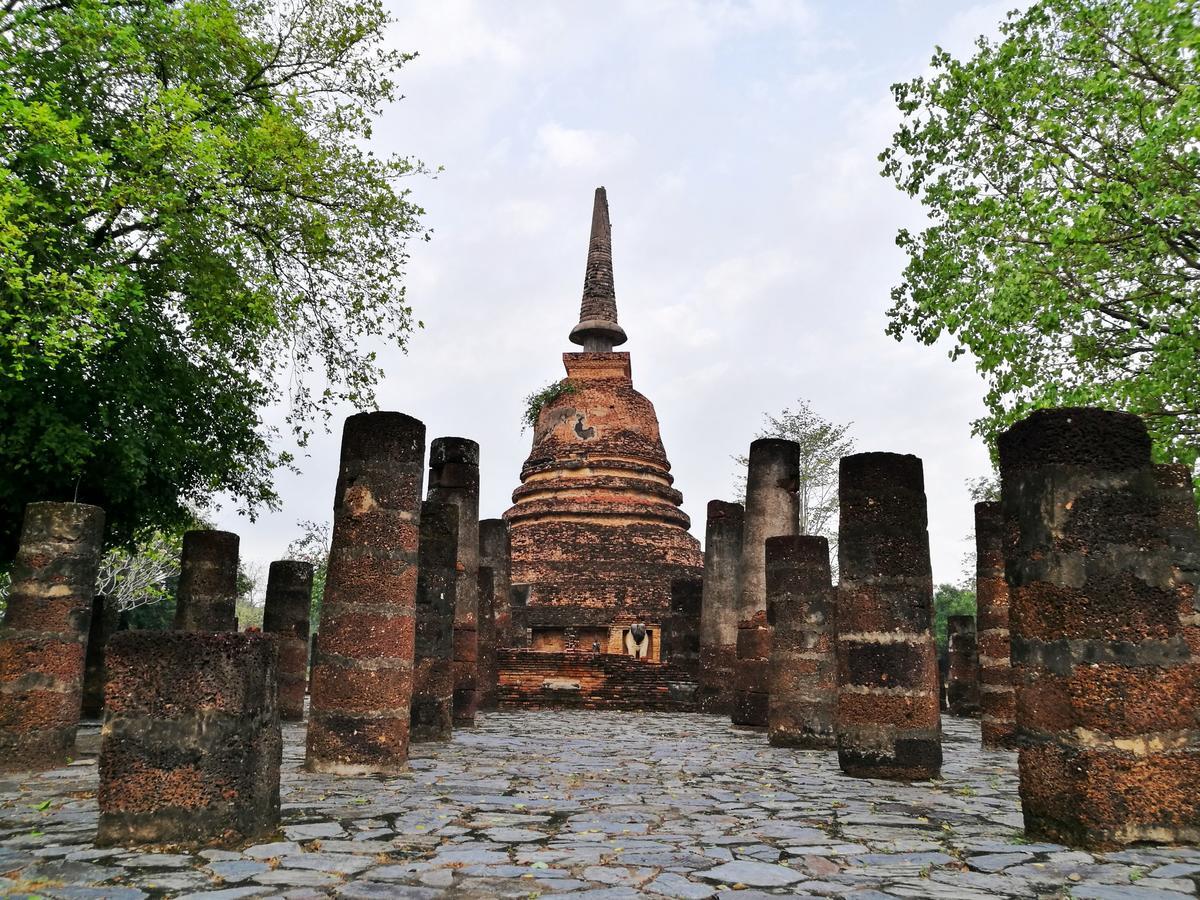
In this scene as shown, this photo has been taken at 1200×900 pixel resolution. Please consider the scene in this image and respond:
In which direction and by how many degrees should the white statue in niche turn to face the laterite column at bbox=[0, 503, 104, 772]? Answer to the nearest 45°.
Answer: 0° — it already faces it

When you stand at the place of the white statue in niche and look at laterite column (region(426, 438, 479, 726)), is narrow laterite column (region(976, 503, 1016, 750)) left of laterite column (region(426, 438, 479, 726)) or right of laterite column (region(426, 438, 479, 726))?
left

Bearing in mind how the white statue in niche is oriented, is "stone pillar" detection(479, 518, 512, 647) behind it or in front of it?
in front

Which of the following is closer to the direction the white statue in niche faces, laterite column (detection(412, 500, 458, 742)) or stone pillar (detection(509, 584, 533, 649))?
the laterite column

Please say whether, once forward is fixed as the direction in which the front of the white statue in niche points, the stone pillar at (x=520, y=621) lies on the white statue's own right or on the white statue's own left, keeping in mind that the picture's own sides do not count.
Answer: on the white statue's own right

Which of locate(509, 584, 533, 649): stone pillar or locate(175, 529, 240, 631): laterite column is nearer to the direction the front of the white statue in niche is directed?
the laterite column

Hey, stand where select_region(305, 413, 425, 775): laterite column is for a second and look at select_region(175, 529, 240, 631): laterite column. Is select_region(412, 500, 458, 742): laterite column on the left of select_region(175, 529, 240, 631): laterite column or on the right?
right

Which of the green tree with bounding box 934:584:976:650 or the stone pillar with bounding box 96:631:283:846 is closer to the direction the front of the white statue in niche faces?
the stone pillar

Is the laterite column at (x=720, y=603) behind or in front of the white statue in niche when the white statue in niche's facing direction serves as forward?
in front

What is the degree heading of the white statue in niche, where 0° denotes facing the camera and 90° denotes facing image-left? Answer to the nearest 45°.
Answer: approximately 0°

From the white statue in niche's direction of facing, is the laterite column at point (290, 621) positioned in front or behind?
in front

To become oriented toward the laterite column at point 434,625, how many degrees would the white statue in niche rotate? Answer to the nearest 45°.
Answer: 0° — it already faces it

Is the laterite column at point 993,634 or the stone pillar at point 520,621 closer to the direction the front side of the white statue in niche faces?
the laterite column
